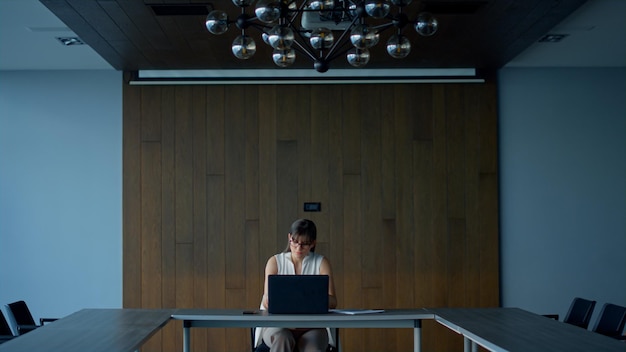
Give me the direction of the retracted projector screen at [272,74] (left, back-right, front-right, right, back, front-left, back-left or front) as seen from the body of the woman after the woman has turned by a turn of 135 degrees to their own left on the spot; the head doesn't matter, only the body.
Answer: front-left

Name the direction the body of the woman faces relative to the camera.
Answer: toward the camera

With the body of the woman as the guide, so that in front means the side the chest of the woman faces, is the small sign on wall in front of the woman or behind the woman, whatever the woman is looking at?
behind

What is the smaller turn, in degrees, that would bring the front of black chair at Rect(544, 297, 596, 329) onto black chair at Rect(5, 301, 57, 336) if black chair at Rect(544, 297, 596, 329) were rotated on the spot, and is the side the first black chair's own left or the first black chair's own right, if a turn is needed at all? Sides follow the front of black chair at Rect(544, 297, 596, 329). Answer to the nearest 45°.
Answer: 0° — it already faces it

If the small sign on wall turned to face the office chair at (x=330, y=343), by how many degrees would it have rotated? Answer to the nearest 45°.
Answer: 0° — it already faces it

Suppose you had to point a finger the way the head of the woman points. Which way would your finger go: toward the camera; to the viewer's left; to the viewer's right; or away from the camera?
toward the camera

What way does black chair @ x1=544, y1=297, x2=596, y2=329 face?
to the viewer's left

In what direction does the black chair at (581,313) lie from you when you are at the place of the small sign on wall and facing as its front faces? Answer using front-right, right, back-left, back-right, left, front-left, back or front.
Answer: front-left

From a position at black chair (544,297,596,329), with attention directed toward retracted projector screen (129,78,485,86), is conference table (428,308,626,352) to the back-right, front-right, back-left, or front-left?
back-left

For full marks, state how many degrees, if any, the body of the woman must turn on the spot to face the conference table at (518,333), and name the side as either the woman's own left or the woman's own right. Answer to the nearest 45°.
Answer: approximately 45° to the woman's own left

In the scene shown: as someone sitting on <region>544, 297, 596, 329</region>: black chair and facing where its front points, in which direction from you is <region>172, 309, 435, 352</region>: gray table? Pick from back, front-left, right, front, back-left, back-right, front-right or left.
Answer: front-left

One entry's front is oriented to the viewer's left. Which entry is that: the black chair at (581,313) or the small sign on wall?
the black chair

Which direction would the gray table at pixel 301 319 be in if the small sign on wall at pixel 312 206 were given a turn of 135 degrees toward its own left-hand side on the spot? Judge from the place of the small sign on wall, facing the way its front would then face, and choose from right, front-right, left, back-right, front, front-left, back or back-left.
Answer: back-right

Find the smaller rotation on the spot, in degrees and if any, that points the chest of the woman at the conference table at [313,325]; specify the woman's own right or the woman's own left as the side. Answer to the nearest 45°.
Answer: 0° — they already face it

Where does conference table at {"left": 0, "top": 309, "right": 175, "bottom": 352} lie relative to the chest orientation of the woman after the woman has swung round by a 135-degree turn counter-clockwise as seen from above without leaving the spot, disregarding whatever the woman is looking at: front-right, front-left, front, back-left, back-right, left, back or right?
back

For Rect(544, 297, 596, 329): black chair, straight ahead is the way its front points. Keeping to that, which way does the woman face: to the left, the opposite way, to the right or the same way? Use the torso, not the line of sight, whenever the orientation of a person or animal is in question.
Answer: to the left

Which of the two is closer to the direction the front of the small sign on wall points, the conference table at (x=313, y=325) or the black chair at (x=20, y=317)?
the conference table
